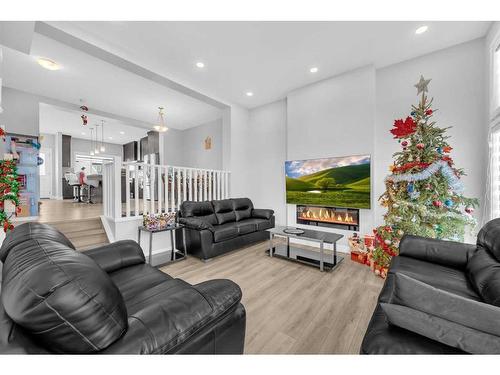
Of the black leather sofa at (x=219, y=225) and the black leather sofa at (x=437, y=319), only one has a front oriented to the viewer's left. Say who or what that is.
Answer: the black leather sofa at (x=437, y=319)

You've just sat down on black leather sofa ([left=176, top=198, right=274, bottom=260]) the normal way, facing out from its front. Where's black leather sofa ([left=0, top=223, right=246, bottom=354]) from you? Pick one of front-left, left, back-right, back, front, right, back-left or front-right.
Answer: front-right

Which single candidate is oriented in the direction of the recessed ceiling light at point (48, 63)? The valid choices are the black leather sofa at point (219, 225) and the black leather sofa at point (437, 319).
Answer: the black leather sofa at point (437, 319)

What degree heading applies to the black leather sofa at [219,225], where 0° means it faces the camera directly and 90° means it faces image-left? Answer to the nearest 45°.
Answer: approximately 315°

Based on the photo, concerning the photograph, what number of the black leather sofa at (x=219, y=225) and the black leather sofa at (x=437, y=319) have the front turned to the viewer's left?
1

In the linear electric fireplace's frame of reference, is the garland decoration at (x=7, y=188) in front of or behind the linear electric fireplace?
in front

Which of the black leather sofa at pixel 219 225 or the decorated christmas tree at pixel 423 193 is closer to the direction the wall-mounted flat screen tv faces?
the black leather sofa

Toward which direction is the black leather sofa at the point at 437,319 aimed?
to the viewer's left

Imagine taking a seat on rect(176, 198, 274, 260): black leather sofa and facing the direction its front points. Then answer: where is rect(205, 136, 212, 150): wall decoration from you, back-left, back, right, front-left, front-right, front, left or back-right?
back-left

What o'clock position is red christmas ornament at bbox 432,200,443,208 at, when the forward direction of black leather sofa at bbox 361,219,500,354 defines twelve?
The red christmas ornament is roughly at 3 o'clock from the black leather sofa.

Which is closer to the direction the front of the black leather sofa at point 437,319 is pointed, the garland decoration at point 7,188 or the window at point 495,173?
the garland decoration

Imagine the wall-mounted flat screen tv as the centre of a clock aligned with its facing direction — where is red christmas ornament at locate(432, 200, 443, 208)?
The red christmas ornament is roughly at 9 o'clock from the wall-mounted flat screen tv.

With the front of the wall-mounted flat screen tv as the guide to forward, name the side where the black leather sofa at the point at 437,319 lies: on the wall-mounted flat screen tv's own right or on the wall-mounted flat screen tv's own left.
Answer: on the wall-mounted flat screen tv's own left
